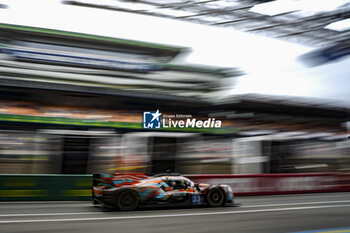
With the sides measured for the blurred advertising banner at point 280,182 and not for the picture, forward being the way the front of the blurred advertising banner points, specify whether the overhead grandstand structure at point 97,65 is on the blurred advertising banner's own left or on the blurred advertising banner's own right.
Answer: on the blurred advertising banner's own right

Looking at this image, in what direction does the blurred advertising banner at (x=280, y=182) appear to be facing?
toward the camera
